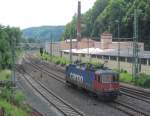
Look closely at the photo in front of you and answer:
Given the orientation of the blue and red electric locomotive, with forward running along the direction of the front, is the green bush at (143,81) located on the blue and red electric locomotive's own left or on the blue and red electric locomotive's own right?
on the blue and red electric locomotive's own left

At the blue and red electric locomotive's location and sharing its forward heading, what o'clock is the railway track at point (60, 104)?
The railway track is roughly at 4 o'clock from the blue and red electric locomotive.

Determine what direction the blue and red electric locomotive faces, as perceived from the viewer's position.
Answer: facing the viewer and to the right of the viewer
